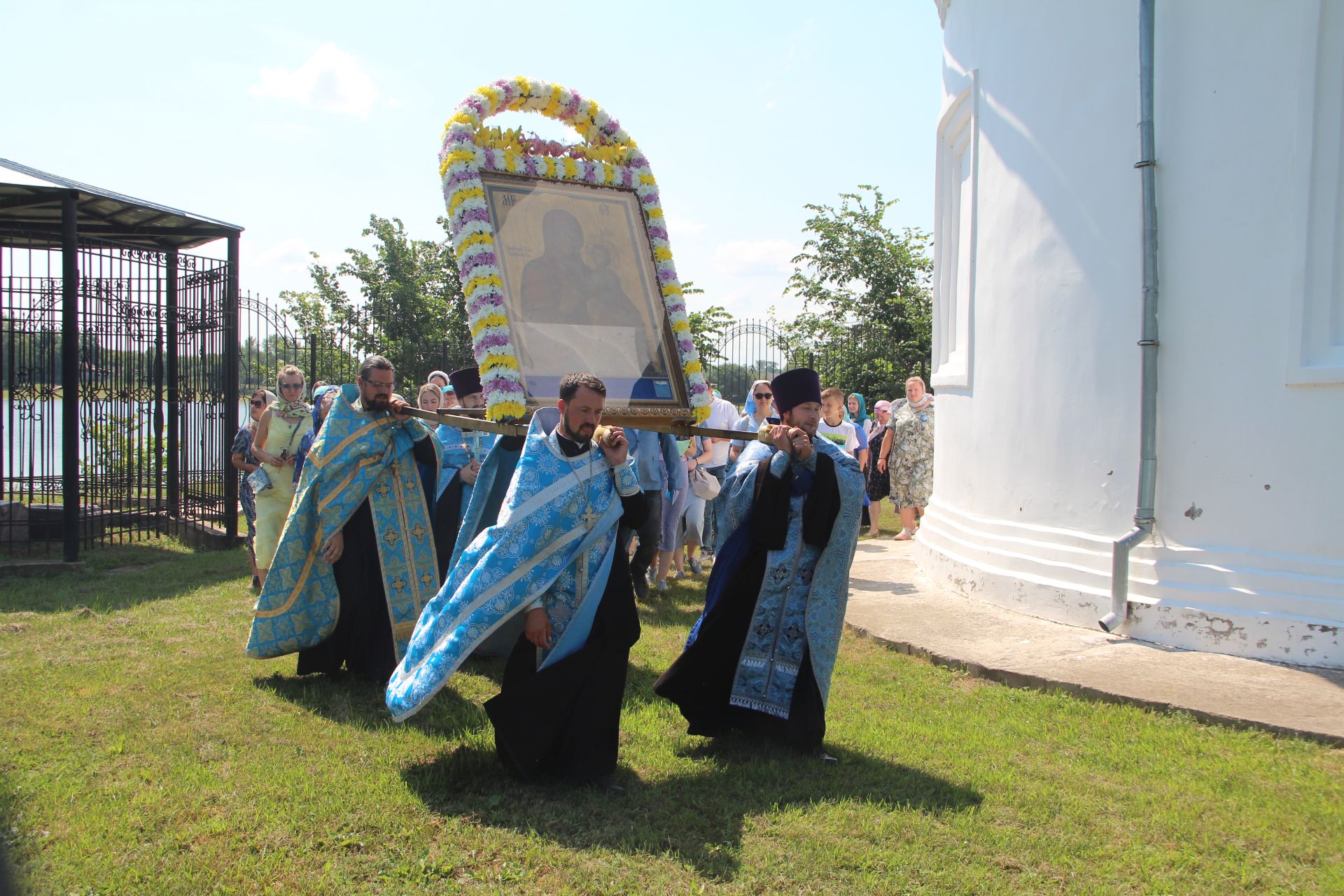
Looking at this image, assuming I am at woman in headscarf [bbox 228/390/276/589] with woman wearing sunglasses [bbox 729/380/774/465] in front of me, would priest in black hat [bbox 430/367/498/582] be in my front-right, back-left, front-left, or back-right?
front-right

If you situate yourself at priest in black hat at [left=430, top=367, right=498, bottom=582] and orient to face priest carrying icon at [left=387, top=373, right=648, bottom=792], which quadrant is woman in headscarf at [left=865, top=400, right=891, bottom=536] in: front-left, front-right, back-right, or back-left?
back-left

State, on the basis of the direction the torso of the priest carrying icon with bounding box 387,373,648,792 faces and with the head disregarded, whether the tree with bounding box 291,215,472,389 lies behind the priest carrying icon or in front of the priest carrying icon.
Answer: behind

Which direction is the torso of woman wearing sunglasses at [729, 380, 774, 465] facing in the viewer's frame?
toward the camera

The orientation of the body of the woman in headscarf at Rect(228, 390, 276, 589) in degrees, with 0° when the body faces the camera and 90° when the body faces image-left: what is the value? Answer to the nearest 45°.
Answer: approximately 315°

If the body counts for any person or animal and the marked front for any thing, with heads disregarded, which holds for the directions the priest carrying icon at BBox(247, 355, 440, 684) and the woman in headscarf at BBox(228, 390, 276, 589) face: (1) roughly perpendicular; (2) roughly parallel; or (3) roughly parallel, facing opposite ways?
roughly parallel

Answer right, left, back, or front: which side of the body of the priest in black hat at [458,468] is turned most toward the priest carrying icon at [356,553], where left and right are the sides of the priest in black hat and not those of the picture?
right

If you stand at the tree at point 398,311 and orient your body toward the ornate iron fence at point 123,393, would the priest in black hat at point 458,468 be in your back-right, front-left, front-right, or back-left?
front-left

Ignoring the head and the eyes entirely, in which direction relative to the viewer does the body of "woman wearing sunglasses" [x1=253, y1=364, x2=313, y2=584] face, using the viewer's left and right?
facing the viewer

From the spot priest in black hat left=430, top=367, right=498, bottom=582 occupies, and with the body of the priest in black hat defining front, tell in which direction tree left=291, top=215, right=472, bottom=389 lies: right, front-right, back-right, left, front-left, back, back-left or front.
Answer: back-left

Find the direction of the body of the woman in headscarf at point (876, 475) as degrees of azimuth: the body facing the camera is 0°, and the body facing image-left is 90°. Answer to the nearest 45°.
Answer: approximately 45°

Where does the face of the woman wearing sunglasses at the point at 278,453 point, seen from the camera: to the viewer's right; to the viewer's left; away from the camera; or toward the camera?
toward the camera

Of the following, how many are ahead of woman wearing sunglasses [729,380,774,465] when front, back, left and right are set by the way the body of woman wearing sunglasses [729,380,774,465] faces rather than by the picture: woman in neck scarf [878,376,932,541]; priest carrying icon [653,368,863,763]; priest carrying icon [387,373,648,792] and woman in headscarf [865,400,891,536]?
2

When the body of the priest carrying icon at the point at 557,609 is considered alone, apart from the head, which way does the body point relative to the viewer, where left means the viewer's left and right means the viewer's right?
facing the viewer and to the right of the viewer

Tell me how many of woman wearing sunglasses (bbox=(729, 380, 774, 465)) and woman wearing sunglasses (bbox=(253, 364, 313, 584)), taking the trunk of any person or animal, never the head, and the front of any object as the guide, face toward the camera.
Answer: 2

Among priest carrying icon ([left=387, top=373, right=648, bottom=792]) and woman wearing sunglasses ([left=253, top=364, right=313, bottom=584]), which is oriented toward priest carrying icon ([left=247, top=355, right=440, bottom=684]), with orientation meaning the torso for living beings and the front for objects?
the woman wearing sunglasses

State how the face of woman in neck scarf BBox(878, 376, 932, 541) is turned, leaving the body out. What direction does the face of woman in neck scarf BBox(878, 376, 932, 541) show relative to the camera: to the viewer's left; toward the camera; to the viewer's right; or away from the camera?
toward the camera

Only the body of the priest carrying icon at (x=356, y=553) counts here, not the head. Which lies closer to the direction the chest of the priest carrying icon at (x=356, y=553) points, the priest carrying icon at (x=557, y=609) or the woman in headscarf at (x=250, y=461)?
the priest carrying icon
